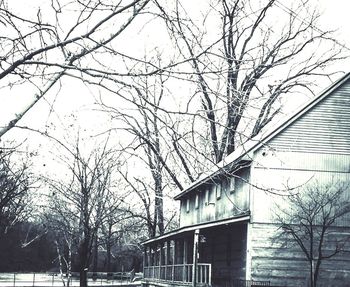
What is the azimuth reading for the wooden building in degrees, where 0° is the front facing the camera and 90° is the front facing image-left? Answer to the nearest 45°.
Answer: approximately 45°
